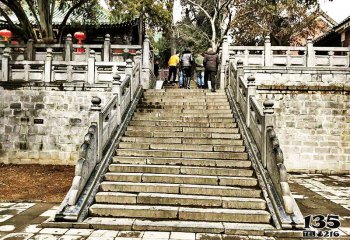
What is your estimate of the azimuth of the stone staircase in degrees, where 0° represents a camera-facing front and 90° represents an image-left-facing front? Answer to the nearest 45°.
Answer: approximately 0°
